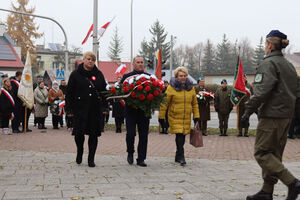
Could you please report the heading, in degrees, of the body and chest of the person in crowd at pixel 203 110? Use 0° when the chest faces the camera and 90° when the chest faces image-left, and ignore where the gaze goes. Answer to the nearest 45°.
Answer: approximately 0°

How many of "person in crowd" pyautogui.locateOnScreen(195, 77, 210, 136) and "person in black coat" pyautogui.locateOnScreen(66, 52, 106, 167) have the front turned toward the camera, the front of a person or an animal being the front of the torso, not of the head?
2

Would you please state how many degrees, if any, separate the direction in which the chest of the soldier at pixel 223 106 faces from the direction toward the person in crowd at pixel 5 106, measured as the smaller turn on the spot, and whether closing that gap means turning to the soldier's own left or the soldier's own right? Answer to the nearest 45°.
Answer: approximately 90° to the soldier's own right

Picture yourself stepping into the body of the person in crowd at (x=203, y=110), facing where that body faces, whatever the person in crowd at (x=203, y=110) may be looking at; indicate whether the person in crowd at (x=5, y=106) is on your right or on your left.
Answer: on your right

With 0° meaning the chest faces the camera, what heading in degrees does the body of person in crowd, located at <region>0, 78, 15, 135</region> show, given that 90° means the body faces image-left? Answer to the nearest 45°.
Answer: approximately 315°

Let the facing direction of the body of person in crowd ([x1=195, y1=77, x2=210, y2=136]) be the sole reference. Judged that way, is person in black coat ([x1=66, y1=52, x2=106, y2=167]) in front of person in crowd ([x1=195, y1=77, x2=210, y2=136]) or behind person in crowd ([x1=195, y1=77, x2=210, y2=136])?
in front

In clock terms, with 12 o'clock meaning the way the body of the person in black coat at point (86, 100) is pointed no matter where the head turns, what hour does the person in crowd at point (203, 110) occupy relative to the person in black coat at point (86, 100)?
the person in crowd at point (203, 110) is roughly at 7 o'clock from the person in black coat at point (86, 100).

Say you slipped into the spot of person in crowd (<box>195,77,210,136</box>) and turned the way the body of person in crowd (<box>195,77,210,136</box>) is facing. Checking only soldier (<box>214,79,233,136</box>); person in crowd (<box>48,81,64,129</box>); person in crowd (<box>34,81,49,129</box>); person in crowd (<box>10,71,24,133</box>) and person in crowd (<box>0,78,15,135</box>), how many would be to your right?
4
